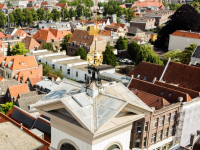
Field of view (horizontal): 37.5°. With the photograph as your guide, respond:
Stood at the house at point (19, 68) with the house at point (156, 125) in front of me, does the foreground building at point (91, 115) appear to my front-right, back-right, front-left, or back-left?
front-right

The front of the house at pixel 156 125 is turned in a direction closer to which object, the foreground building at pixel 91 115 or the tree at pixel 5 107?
the foreground building

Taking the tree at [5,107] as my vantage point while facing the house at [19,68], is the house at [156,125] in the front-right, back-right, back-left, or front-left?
back-right

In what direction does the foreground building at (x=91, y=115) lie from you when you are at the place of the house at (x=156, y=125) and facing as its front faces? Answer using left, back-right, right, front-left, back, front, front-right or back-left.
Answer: front-right
